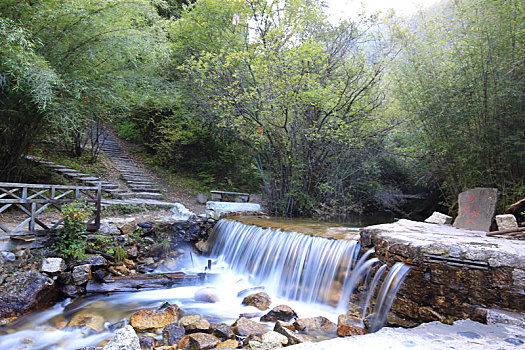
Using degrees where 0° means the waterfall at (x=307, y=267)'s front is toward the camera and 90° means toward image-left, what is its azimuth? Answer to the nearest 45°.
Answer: approximately 45°

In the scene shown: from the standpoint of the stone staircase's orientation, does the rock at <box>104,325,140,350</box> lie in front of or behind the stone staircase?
in front

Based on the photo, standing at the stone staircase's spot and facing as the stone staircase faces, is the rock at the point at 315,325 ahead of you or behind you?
ahead

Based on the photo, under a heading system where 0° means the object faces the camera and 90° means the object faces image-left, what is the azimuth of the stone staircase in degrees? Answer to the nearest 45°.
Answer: approximately 0°

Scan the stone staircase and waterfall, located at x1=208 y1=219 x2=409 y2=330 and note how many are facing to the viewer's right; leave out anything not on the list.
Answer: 0

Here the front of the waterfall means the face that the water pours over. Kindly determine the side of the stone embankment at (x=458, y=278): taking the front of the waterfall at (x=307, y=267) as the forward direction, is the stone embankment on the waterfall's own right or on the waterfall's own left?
on the waterfall's own left

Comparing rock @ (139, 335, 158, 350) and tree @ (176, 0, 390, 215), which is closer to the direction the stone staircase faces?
the rock

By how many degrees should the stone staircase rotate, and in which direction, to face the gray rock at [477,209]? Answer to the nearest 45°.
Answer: approximately 45° to its left

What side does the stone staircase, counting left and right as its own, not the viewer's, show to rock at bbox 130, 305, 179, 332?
front

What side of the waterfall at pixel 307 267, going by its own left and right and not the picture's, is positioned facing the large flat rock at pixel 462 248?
left

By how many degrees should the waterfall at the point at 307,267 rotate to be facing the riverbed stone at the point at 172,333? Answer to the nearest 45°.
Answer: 0° — it already faces it

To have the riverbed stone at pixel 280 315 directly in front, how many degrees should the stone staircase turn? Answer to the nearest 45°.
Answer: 0° — it already faces it

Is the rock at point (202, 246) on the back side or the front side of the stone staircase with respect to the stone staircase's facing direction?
on the front side
